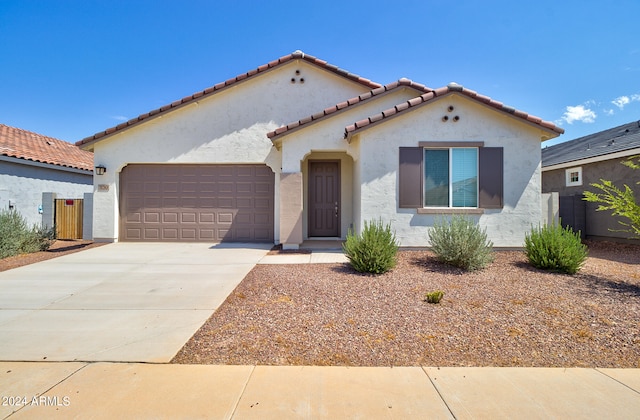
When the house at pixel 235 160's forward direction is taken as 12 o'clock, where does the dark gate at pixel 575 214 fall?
The dark gate is roughly at 9 o'clock from the house.

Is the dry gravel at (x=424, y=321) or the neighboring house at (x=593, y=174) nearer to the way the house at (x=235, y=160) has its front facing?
the dry gravel

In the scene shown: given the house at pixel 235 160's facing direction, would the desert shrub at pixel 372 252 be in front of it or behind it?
in front

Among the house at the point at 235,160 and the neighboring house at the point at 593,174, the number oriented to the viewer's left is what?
0

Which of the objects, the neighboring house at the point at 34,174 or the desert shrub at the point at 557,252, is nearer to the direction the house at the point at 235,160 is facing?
the desert shrub

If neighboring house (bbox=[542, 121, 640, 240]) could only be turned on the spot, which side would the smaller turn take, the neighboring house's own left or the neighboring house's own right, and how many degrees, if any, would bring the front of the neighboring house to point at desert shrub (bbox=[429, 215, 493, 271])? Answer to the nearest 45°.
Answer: approximately 45° to the neighboring house's own right

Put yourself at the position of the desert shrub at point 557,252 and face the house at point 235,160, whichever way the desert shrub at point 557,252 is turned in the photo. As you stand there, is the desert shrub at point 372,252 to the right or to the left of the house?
left

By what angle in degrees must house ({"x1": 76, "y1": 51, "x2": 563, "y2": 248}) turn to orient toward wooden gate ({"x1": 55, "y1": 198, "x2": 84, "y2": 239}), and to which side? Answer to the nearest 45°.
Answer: approximately 90° to its right

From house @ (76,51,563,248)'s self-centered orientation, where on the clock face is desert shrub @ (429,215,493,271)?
The desert shrub is roughly at 10 o'clock from the house.

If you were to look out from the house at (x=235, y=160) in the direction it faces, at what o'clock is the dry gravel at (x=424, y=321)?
The dry gravel is roughly at 11 o'clock from the house.

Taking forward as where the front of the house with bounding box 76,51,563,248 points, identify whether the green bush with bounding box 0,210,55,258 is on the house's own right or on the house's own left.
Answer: on the house's own right

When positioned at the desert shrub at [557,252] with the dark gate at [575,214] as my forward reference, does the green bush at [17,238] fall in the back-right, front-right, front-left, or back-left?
back-left

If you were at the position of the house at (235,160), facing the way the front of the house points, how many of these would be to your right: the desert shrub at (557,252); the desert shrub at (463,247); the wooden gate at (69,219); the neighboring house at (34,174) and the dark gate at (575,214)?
2

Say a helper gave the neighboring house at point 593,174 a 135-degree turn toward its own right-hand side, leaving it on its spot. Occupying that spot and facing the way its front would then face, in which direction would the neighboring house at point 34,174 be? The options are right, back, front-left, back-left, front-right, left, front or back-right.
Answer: front-left

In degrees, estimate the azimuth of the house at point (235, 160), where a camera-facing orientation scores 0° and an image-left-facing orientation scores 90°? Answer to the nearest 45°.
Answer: approximately 0°

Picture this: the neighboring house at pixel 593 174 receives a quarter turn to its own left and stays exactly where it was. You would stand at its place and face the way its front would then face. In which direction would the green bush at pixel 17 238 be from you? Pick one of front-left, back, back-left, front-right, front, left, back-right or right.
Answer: back
